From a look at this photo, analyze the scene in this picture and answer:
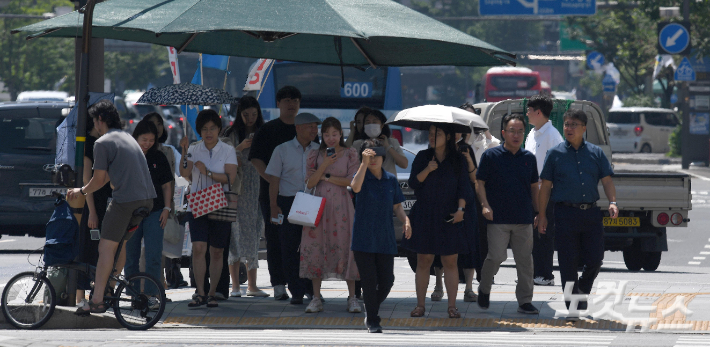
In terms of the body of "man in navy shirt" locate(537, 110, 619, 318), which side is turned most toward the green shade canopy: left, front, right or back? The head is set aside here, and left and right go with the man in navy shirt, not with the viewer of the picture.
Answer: right

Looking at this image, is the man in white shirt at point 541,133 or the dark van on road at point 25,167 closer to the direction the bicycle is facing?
the dark van on road

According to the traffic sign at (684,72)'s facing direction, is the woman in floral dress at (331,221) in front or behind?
in front

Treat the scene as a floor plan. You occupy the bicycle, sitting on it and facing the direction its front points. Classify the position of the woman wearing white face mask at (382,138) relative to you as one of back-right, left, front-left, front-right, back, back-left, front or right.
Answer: back

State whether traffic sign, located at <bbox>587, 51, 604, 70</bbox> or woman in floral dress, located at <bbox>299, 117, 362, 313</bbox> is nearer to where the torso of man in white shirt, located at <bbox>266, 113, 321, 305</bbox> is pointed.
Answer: the woman in floral dress

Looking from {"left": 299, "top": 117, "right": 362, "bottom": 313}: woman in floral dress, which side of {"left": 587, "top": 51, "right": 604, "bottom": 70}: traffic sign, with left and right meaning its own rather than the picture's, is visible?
front

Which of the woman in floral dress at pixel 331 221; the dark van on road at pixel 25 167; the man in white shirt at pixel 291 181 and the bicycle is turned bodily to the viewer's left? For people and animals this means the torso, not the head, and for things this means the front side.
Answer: the bicycle

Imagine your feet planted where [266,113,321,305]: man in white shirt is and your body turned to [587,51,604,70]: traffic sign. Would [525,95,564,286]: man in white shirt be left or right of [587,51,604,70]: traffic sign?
right

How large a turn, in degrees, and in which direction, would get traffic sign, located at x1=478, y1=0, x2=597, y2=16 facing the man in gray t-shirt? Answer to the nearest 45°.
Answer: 0° — it already faces them

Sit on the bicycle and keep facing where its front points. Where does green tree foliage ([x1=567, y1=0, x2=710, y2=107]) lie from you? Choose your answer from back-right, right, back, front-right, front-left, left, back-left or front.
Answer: back-right
